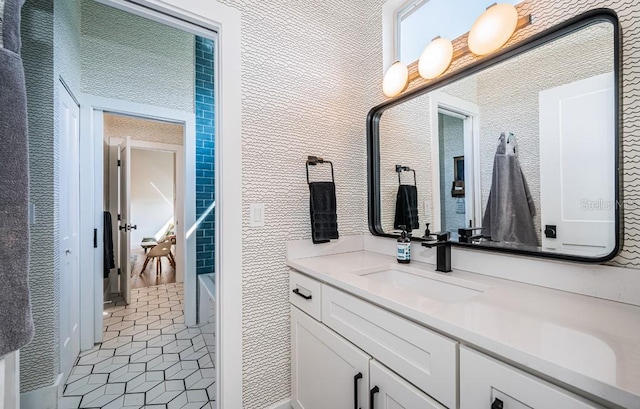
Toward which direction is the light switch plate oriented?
toward the camera

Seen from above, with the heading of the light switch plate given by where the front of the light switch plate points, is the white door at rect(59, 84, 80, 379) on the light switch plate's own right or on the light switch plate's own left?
on the light switch plate's own right

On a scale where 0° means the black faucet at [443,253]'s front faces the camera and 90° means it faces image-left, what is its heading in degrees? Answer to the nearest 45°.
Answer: approximately 45°

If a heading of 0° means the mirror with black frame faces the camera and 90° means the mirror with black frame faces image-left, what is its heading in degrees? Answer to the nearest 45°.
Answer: approximately 45°

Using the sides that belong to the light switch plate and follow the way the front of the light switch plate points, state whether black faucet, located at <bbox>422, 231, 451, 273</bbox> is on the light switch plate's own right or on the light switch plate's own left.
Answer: on the light switch plate's own left

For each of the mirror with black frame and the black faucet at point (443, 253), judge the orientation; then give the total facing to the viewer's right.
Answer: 0

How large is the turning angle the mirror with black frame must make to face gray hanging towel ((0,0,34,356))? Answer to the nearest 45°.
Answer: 0° — it already faces it

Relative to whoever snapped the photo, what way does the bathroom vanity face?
facing the viewer and to the left of the viewer

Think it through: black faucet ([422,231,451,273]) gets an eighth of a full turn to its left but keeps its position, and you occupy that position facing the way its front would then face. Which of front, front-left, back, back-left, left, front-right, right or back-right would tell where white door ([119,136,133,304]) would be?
right

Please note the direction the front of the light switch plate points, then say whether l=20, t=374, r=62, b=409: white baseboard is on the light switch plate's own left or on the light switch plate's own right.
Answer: on the light switch plate's own right

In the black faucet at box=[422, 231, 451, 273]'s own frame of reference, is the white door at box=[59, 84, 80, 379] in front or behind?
in front
